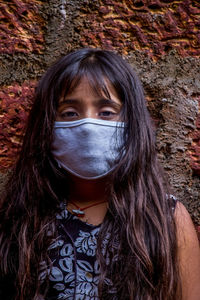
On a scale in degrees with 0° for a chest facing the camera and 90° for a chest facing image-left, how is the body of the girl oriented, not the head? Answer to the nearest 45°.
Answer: approximately 0°
